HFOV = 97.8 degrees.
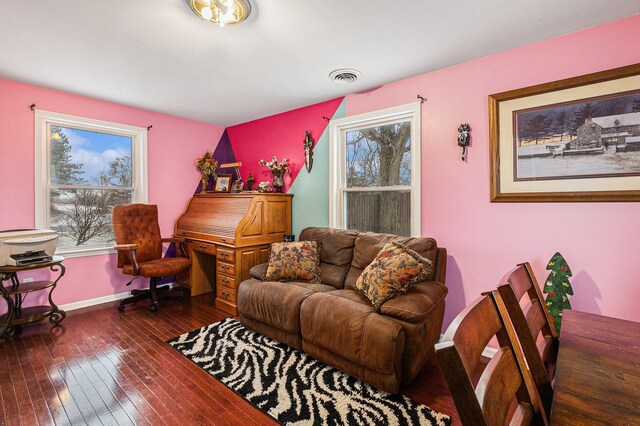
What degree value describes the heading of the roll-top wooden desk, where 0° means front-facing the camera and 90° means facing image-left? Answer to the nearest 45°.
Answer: approximately 45°

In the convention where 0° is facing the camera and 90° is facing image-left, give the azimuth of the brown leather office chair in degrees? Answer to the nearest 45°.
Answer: approximately 315°

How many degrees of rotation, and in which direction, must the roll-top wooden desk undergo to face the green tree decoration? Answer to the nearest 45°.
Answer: approximately 90° to its left

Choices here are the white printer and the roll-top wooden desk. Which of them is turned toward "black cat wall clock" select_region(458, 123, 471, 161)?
the white printer

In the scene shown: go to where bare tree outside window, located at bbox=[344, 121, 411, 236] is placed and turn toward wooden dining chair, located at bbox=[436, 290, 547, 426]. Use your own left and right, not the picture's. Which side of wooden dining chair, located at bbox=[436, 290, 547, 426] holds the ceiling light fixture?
right

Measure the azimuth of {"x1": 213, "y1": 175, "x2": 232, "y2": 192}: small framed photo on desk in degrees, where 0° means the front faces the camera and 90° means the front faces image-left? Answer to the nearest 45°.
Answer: approximately 45°

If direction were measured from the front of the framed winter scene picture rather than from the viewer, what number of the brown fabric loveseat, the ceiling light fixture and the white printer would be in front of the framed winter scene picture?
3

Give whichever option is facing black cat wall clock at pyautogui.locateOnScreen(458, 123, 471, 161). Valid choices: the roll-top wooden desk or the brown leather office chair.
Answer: the brown leather office chair

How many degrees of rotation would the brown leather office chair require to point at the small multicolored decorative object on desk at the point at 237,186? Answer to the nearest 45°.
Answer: approximately 45° to its left

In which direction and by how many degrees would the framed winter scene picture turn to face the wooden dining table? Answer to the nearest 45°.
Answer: approximately 45° to its left

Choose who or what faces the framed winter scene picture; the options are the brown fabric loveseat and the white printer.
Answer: the white printer

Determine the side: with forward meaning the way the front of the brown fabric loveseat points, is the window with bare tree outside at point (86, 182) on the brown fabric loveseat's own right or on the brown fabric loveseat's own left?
on the brown fabric loveseat's own right

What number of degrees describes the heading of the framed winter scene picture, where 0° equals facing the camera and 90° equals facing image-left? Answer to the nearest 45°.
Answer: approximately 45°

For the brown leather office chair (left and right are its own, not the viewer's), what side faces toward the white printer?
right

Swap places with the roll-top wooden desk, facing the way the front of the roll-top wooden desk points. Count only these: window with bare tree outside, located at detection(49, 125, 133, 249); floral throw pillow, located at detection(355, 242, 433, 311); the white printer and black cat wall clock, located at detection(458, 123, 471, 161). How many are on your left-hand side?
2
